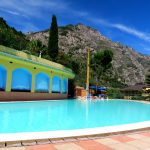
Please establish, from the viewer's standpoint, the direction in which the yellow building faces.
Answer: facing the viewer and to the right of the viewer

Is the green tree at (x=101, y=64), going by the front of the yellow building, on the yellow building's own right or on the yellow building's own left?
on the yellow building's own left

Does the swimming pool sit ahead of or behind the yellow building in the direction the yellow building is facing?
ahead

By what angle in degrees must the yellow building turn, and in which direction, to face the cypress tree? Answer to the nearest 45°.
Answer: approximately 135° to its left

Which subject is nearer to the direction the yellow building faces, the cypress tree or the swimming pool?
the swimming pool
